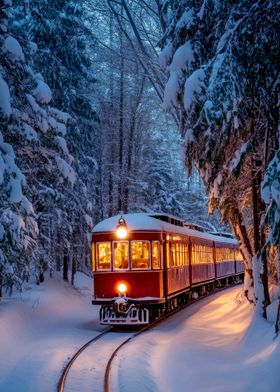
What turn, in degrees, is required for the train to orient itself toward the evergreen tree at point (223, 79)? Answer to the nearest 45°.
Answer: approximately 45° to its left

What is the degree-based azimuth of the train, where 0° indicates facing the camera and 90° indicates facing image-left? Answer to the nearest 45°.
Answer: approximately 45°
